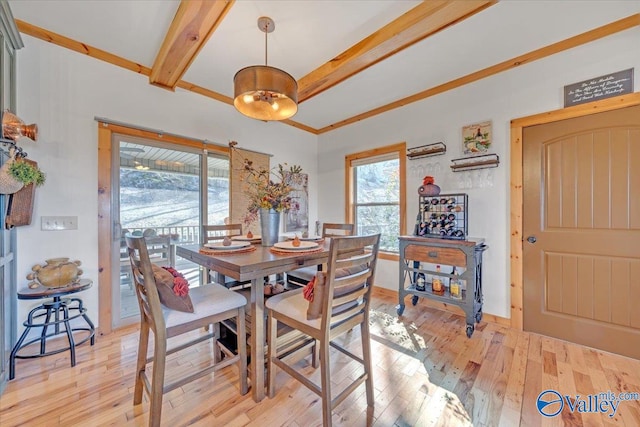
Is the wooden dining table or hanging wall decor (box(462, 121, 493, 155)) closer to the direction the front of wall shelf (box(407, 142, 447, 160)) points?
the wooden dining table

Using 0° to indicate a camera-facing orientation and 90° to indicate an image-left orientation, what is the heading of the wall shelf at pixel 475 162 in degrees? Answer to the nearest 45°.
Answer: approximately 45°

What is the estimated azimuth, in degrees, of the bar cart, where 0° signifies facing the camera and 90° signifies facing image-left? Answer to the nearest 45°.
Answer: approximately 45°

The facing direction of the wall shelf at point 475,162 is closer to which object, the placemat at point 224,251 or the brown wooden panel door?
the placemat

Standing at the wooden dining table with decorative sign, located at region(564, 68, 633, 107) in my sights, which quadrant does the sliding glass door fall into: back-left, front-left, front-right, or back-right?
back-left

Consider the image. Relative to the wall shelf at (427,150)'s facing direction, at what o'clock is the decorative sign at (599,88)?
The decorative sign is roughly at 8 o'clock from the wall shelf.
